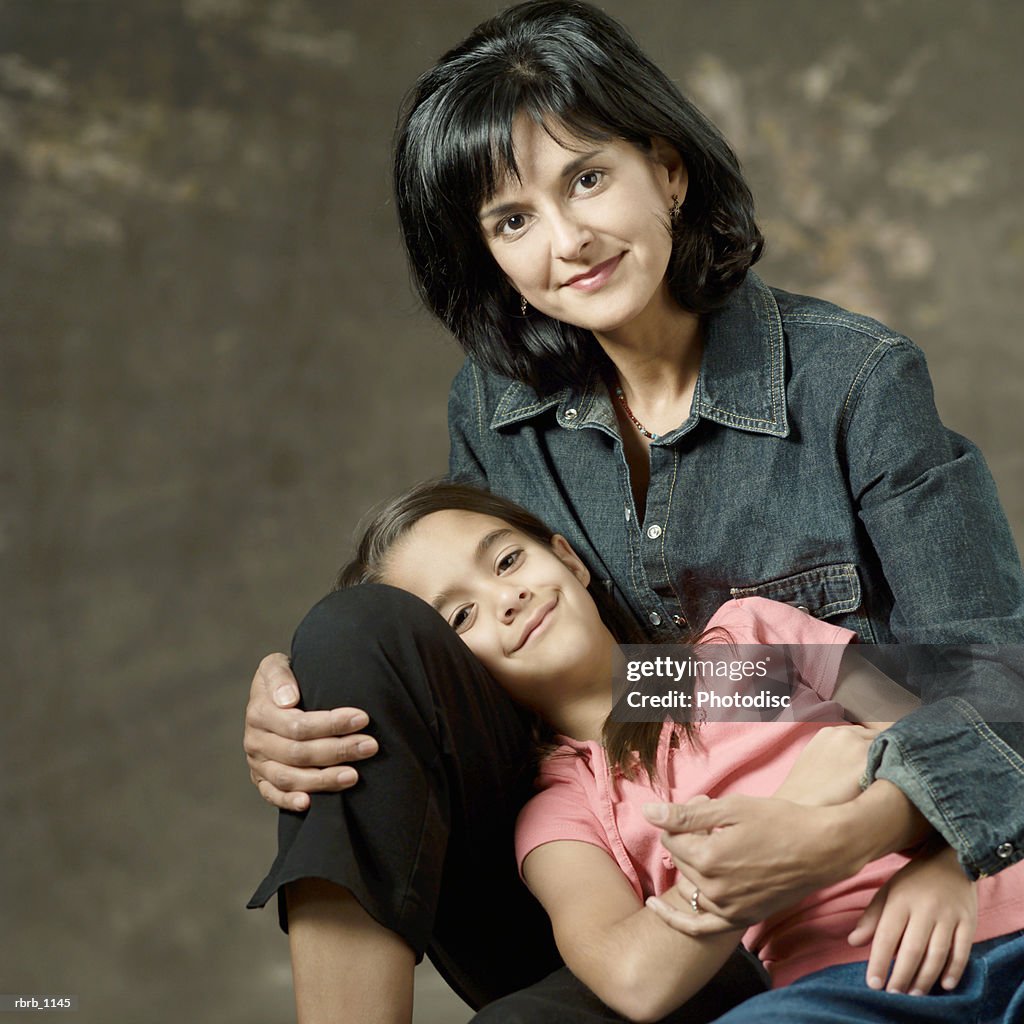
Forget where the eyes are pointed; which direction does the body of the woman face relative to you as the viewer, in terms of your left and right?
facing the viewer and to the left of the viewer
